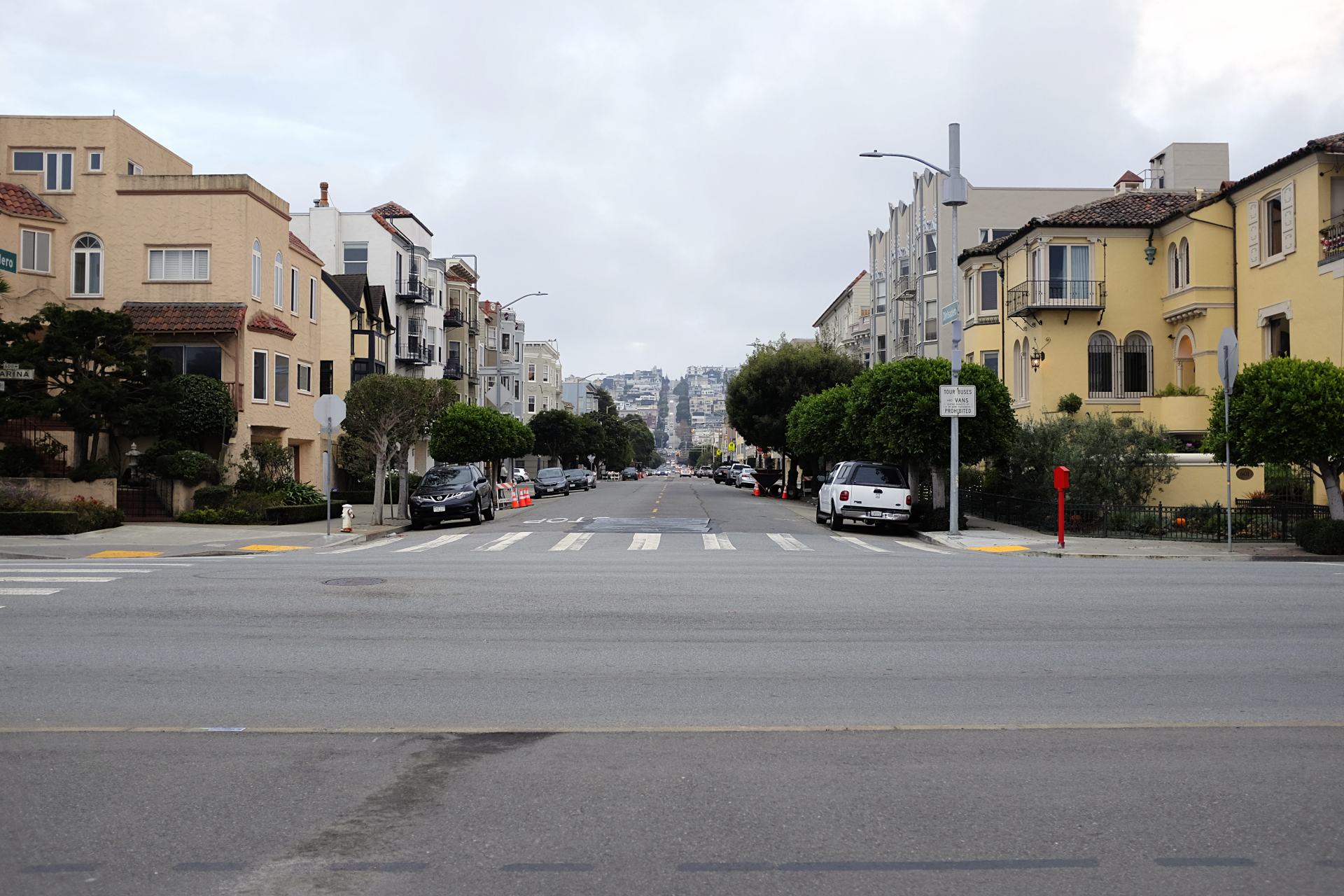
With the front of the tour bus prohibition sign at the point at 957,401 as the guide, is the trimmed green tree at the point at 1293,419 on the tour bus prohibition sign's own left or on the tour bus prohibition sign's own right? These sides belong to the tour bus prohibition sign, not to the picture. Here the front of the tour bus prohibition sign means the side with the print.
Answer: on the tour bus prohibition sign's own left

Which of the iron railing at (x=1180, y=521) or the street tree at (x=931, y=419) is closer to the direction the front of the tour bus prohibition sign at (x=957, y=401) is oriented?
the iron railing

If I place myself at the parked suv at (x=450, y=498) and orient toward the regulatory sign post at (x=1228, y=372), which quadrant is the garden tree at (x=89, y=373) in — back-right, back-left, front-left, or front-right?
back-right

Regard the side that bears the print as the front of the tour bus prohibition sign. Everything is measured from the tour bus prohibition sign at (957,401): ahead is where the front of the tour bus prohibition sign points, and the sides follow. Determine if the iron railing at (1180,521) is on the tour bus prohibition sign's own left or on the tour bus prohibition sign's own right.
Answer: on the tour bus prohibition sign's own left

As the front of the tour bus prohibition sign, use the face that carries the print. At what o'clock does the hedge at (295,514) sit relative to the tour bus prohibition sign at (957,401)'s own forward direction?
The hedge is roughly at 3 o'clock from the tour bus prohibition sign.

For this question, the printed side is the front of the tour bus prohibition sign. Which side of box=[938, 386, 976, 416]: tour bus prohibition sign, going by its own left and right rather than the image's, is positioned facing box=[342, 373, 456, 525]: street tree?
right

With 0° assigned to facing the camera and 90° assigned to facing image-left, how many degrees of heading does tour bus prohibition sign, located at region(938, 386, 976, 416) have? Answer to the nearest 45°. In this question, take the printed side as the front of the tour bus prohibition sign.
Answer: approximately 0°

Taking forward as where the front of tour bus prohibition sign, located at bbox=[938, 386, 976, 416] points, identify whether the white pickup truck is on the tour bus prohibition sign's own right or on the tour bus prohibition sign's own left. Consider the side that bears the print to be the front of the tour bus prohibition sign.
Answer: on the tour bus prohibition sign's own right

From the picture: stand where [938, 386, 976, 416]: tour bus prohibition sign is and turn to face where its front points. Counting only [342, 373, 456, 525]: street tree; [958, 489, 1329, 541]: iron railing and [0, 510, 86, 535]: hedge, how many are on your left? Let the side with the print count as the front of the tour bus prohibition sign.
1

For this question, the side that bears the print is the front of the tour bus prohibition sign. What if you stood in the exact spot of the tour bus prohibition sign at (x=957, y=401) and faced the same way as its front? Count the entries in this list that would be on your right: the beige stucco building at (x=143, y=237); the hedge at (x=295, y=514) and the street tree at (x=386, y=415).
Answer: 3
